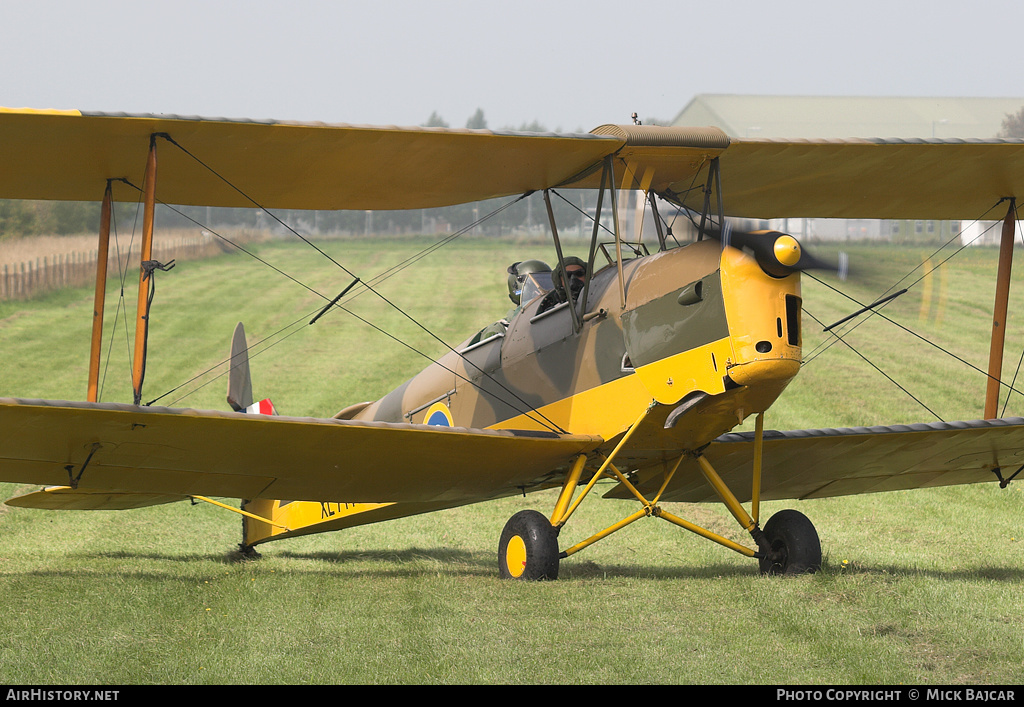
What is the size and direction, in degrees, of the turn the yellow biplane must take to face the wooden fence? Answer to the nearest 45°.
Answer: approximately 180°

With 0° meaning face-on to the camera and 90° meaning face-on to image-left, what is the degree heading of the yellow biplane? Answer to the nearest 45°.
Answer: approximately 315°
